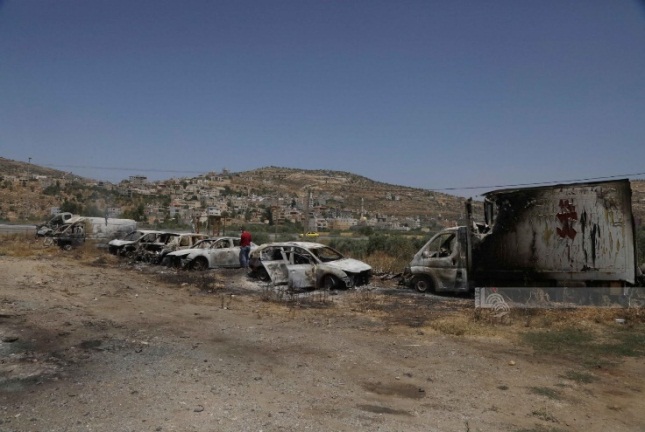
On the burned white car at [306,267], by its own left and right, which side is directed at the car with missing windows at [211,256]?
back

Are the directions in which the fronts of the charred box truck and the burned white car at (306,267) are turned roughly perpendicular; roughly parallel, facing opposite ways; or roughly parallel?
roughly parallel, facing opposite ways

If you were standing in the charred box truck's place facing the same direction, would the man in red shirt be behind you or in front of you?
in front

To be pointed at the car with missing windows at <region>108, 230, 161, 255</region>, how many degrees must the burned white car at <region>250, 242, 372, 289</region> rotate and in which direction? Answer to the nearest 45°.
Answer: approximately 180°

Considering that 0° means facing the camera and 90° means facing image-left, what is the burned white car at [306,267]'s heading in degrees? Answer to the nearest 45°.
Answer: approximately 315°

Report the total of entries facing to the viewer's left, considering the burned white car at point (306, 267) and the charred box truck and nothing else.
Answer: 1

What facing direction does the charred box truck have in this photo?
to the viewer's left

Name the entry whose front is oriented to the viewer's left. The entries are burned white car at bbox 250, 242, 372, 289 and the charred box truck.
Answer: the charred box truck

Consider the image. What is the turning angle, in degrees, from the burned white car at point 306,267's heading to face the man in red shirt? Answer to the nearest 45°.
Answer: approximately 180°

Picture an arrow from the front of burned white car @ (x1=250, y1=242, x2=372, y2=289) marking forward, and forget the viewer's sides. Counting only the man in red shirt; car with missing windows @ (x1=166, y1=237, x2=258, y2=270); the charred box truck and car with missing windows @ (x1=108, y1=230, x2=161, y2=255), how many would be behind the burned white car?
3

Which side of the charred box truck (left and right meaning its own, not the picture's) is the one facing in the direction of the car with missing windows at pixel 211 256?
front

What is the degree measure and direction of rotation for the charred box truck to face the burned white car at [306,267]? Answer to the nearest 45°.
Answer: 0° — it already faces it

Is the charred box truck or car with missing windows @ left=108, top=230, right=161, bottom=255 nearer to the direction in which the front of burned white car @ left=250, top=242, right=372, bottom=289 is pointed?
the charred box truck
